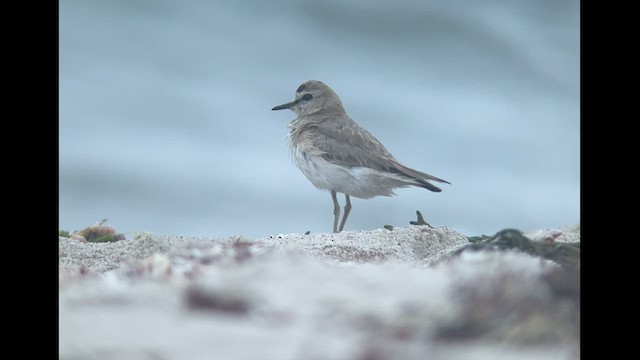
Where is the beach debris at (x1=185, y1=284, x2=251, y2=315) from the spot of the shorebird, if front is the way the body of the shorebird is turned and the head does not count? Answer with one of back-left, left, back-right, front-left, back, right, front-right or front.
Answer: left

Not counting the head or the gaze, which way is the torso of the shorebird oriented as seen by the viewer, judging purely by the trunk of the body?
to the viewer's left

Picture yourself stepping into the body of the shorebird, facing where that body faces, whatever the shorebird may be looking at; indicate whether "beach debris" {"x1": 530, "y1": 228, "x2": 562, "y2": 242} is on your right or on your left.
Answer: on your left
